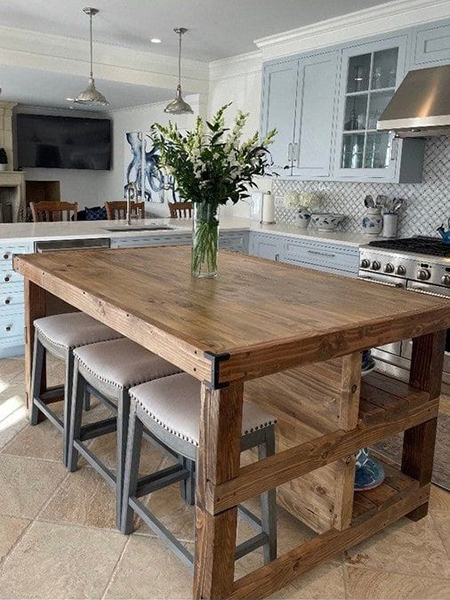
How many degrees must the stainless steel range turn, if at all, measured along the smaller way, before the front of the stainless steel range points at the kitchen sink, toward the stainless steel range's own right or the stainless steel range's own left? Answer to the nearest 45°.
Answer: approximately 45° to the stainless steel range's own right

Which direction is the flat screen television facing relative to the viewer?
toward the camera

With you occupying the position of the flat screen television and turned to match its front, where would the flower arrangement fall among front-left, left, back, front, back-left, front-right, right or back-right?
front

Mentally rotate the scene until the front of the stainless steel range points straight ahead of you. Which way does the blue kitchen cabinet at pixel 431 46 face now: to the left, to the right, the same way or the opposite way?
the same way

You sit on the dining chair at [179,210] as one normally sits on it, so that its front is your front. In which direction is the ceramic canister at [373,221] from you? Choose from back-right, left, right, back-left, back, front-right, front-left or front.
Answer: front-left

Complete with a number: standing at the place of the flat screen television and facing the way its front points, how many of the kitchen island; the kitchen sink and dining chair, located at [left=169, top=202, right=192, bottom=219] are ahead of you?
3

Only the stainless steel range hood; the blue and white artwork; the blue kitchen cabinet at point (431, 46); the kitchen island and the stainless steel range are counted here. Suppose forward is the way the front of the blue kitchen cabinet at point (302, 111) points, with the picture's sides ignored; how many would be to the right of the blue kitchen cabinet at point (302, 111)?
1

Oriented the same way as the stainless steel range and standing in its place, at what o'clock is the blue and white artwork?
The blue and white artwork is roughly at 3 o'clock from the stainless steel range.

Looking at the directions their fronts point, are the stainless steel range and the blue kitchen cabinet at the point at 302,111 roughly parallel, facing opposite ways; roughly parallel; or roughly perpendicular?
roughly parallel

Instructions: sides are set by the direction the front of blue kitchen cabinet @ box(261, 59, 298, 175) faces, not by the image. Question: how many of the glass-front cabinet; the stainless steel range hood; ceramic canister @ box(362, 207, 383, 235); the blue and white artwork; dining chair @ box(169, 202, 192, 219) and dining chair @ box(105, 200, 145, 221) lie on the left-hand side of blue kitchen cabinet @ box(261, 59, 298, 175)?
3

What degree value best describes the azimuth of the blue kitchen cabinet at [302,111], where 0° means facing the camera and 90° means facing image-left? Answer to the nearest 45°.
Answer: approximately 45°

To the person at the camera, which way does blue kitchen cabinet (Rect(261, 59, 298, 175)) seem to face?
facing the viewer and to the left of the viewer

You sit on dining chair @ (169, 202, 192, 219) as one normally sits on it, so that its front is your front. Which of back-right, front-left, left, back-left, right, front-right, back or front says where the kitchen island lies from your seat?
front
